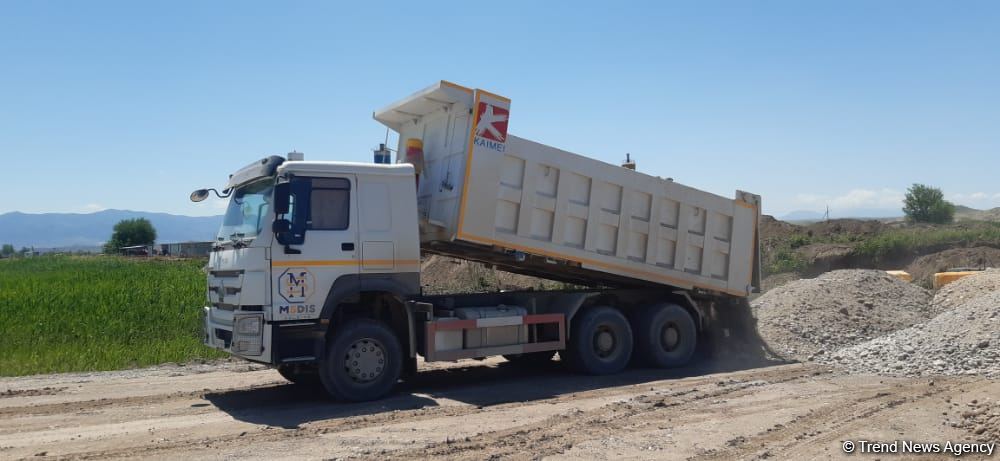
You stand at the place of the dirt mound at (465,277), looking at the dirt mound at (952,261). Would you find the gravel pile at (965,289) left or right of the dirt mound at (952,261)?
right

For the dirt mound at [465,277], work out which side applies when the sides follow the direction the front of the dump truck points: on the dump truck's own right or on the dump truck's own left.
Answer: on the dump truck's own right

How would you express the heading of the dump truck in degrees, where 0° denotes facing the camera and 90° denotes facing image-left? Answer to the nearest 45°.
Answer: approximately 45°

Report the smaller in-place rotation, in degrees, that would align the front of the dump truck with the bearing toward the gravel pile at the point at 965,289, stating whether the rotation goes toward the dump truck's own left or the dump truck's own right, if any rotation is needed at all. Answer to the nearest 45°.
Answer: approximately 180°

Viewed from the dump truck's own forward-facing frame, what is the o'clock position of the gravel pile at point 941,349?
The gravel pile is roughly at 7 o'clock from the dump truck.

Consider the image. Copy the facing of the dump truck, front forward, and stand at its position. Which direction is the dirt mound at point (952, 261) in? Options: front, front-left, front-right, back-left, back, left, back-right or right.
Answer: back
